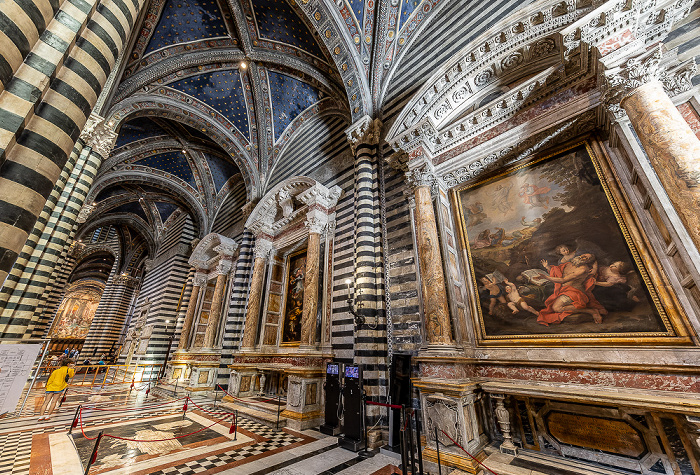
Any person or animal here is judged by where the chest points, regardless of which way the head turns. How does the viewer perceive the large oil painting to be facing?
facing the viewer and to the left of the viewer

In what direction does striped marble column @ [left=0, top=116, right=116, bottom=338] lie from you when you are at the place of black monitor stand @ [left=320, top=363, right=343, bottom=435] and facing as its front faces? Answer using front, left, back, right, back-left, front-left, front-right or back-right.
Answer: front-right

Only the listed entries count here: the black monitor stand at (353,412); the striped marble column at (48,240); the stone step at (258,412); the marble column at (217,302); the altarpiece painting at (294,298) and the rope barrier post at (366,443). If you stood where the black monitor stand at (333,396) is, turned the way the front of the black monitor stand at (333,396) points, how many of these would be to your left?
2

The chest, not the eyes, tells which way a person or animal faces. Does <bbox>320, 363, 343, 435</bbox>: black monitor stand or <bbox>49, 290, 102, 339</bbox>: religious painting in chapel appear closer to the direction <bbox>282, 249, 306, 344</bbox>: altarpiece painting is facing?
the black monitor stand

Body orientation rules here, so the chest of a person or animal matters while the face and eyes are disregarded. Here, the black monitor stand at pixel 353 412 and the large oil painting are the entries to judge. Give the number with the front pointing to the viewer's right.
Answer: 0

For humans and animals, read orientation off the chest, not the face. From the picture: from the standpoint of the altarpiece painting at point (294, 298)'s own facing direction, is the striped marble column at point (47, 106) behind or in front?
in front

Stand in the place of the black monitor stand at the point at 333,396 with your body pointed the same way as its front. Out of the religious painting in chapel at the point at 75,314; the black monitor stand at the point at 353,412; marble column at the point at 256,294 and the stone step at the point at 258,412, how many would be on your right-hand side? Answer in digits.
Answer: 3

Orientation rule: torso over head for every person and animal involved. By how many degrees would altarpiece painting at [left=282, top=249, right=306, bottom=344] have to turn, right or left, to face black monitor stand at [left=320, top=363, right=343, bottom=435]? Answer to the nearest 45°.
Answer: approximately 45° to its left

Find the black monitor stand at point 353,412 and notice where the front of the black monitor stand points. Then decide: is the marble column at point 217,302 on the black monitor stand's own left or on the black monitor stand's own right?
on the black monitor stand's own right
